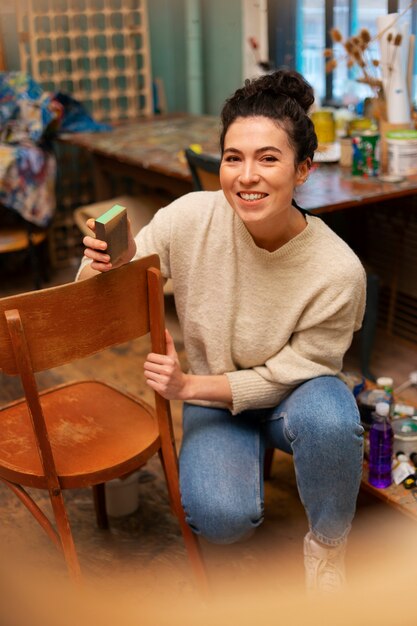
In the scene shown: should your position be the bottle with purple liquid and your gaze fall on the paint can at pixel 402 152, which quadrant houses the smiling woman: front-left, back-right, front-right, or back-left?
back-left

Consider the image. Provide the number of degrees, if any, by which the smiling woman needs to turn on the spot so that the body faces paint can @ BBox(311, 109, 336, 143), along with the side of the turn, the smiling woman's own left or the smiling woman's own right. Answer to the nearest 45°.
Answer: approximately 180°

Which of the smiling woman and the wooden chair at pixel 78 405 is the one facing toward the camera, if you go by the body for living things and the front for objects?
the smiling woman

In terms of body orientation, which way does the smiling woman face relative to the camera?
toward the camera

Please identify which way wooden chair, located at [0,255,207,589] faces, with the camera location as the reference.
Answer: facing away from the viewer and to the left of the viewer
